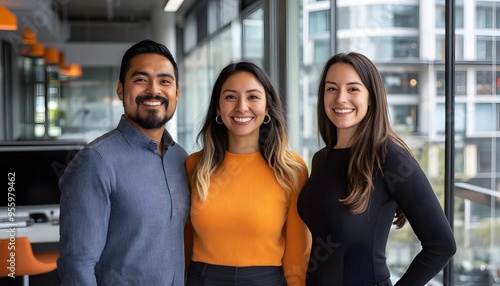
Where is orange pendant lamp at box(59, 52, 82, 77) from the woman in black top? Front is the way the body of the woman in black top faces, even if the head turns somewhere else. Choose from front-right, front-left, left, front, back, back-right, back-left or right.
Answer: right

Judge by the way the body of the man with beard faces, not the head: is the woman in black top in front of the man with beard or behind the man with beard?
in front

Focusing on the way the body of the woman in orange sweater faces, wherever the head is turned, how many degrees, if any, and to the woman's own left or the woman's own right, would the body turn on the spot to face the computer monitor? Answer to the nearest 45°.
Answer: approximately 135° to the woman's own right

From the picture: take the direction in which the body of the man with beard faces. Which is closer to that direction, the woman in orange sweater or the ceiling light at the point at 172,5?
the woman in orange sweater

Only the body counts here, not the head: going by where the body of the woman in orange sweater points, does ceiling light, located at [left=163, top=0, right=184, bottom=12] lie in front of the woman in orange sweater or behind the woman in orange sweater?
behind

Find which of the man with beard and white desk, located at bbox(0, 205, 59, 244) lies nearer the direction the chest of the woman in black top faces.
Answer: the man with beard

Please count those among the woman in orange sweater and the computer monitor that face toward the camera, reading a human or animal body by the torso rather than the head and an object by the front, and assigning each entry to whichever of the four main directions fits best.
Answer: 2

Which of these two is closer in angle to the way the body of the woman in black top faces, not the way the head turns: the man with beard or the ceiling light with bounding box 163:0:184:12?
the man with beard

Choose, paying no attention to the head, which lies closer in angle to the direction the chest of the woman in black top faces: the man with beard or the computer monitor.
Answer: the man with beard

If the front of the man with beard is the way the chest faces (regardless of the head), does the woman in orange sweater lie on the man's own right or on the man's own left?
on the man's own left

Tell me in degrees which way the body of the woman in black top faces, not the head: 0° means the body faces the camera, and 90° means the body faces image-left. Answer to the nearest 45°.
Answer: approximately 45°

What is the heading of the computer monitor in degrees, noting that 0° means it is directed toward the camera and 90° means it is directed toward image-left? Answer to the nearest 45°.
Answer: approximately 0°

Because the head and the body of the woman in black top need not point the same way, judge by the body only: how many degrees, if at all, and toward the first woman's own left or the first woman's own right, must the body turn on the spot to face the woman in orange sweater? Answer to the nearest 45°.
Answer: approximately 45° to the first woman's own right

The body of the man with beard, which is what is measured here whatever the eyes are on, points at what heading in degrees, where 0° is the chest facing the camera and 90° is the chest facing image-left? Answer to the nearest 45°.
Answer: approximately 315°

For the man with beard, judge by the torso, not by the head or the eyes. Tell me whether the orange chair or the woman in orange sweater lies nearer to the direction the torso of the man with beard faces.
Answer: the woman in orange sweater
